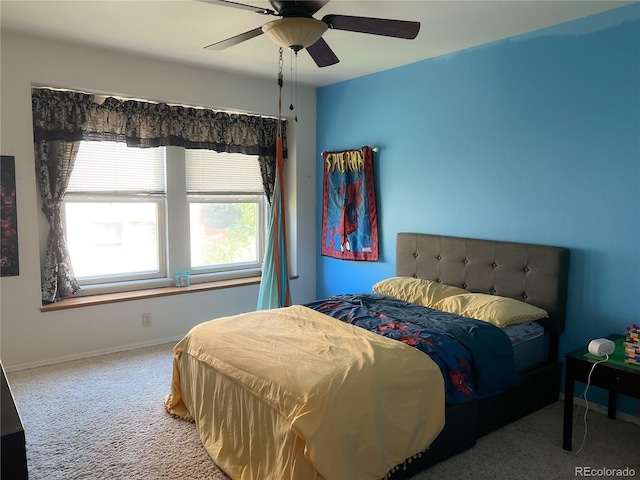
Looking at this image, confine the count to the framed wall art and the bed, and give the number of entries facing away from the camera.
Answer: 0

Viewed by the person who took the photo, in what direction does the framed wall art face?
facing the viewer and to the right of the viewer

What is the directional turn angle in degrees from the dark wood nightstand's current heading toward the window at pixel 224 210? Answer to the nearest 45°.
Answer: approximately 45° to its right

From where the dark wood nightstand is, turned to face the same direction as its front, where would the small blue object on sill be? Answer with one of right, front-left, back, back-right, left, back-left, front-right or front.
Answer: front-right

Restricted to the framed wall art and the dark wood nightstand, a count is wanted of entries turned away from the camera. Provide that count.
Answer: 0

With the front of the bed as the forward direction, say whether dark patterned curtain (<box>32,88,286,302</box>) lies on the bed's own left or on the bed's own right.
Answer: on the bed's own right

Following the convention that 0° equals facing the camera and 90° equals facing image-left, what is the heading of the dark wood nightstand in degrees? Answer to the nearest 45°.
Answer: approximately 45°

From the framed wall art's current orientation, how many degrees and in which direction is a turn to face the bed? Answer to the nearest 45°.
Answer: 0° — it already faces it

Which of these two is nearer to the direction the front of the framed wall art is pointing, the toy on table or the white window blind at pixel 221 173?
the toy on table

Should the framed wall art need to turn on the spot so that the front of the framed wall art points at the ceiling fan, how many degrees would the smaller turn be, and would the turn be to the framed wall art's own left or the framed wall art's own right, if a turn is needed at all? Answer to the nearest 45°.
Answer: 0° — it already faces it

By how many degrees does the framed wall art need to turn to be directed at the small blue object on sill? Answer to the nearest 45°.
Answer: approximately 45° to its left

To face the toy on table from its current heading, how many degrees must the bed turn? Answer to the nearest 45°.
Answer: approximately 135° to its left

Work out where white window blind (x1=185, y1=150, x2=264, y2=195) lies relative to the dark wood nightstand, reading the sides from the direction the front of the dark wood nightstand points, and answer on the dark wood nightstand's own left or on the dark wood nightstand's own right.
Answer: on the dark wood nightstand's own right

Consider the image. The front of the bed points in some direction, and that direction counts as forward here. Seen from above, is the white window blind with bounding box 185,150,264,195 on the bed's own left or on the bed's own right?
on the bed's own right
